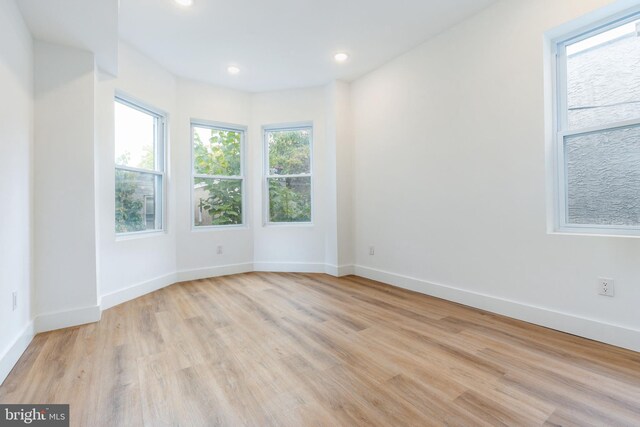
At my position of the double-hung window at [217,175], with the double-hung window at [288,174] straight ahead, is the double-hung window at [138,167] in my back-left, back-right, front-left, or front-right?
back-right

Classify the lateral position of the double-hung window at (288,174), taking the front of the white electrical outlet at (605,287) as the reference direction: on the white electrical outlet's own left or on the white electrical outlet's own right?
on the white electrical outlet's own right

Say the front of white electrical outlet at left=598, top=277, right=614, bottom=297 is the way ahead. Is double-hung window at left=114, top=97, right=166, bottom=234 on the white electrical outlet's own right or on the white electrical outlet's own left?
on the white electrical outlet's own right

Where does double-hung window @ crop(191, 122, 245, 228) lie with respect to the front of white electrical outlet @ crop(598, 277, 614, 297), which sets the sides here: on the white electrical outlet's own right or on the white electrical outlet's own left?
on the white electrical outlet's own right
